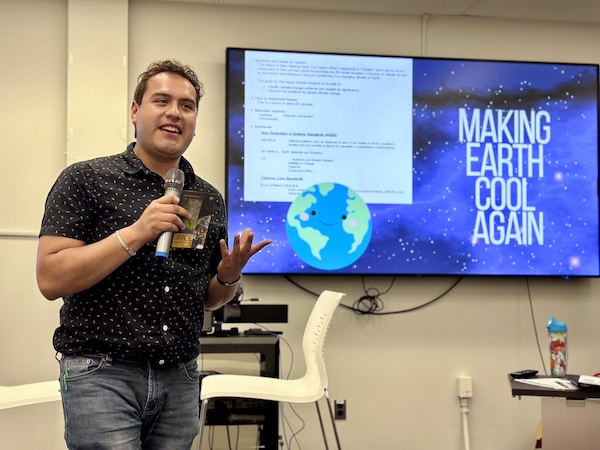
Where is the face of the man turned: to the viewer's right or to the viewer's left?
to the viewer's right

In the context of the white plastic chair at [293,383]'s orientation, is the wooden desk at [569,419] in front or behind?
behind

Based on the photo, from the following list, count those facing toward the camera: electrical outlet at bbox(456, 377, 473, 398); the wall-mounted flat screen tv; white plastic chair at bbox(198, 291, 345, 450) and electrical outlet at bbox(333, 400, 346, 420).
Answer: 3

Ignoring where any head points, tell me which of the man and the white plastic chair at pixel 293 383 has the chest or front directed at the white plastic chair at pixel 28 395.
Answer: the white plastic chair at pixel 293 383

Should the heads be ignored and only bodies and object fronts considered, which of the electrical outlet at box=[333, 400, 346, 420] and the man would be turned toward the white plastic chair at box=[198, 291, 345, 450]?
the electrical outlet

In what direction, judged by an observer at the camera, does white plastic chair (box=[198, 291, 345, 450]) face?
facing to the left of the viewer

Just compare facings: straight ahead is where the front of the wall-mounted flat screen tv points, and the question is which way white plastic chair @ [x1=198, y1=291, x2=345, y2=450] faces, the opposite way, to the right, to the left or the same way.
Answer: to the right

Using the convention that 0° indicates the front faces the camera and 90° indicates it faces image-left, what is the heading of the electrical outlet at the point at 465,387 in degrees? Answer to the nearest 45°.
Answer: approximately 0°

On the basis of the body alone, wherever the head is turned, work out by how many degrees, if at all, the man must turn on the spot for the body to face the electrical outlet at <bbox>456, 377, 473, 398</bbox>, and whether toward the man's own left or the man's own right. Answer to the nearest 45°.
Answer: approximately 90° to the man's own left

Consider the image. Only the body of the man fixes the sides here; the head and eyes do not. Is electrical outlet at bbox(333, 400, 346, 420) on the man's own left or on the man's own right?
on the man's own left
